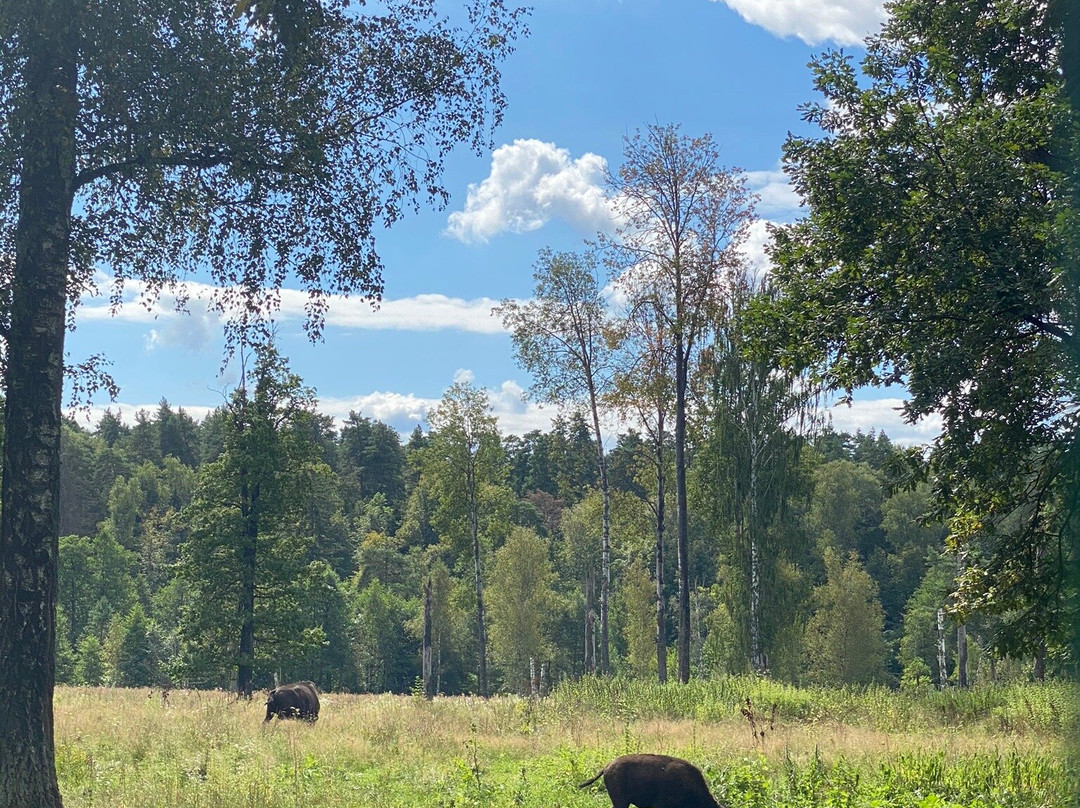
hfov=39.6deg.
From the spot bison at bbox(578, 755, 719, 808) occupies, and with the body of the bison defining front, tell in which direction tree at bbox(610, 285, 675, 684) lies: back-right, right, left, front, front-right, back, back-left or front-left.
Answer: left

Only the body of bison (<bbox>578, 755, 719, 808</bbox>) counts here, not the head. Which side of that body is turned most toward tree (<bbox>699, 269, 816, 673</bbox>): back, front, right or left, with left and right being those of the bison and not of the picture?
left

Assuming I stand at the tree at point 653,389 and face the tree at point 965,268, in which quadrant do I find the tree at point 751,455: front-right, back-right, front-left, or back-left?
back-left

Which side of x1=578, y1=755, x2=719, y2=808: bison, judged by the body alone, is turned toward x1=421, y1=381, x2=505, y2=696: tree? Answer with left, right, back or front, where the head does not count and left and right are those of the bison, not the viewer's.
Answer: left

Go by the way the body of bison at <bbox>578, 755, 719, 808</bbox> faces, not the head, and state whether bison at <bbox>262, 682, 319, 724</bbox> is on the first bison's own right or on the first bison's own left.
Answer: on the first bison's own left

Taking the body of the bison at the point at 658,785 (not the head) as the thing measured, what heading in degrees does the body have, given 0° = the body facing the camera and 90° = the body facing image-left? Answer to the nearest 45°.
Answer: approximately 270°

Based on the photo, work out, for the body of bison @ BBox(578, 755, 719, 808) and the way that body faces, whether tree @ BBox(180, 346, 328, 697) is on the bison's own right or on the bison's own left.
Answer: on the bison's own left
